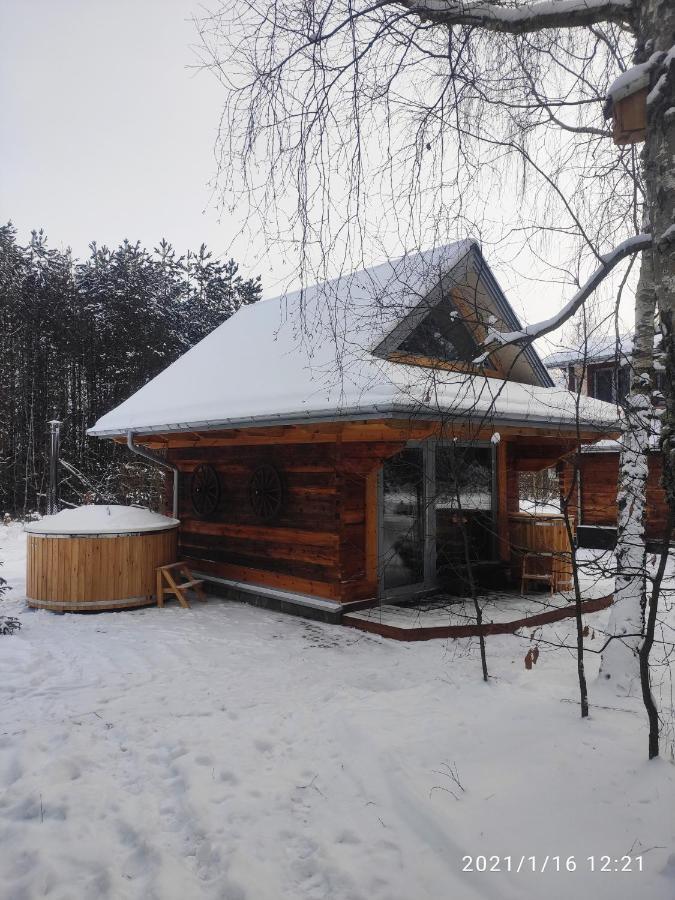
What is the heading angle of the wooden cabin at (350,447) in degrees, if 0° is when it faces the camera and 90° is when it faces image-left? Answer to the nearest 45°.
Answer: approximately 315°

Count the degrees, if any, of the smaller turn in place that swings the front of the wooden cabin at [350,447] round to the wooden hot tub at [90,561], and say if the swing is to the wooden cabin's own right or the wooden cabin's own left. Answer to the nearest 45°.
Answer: approximately 135° to the wooden cabin's own right

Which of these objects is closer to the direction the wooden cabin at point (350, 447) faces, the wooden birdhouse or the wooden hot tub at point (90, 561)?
the wooden birdhouse
